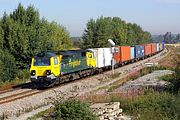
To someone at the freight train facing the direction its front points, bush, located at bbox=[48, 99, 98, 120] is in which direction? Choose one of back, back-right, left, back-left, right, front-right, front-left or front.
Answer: front-left

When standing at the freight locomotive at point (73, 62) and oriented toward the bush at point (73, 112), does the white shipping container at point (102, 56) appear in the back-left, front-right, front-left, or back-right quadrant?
back-left

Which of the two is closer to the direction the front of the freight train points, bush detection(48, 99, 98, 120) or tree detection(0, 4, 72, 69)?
the bush

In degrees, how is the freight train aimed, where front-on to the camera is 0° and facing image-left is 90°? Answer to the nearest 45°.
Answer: approximately 45°

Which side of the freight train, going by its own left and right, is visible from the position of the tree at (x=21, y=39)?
right
